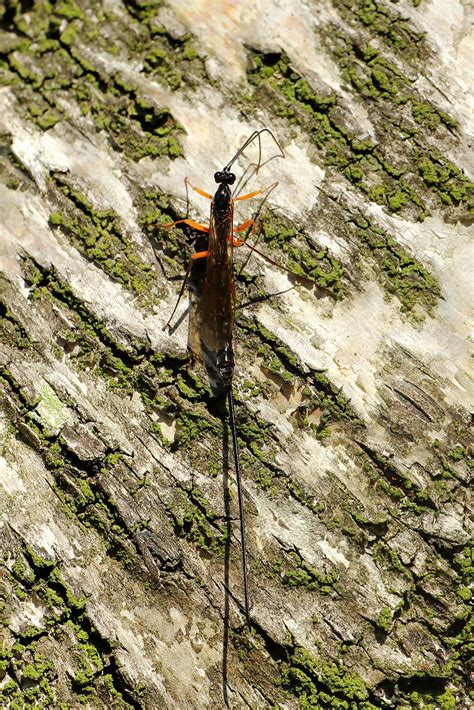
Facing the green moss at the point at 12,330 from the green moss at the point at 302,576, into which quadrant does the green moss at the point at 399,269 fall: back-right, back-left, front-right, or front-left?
front-right

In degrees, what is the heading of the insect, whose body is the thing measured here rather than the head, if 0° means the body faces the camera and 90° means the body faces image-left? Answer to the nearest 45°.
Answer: approximately 180°

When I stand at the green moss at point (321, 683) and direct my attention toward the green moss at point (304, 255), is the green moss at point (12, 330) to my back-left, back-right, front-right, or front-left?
front-left

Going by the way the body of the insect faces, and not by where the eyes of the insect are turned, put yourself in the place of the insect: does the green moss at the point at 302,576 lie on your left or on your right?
on your right
